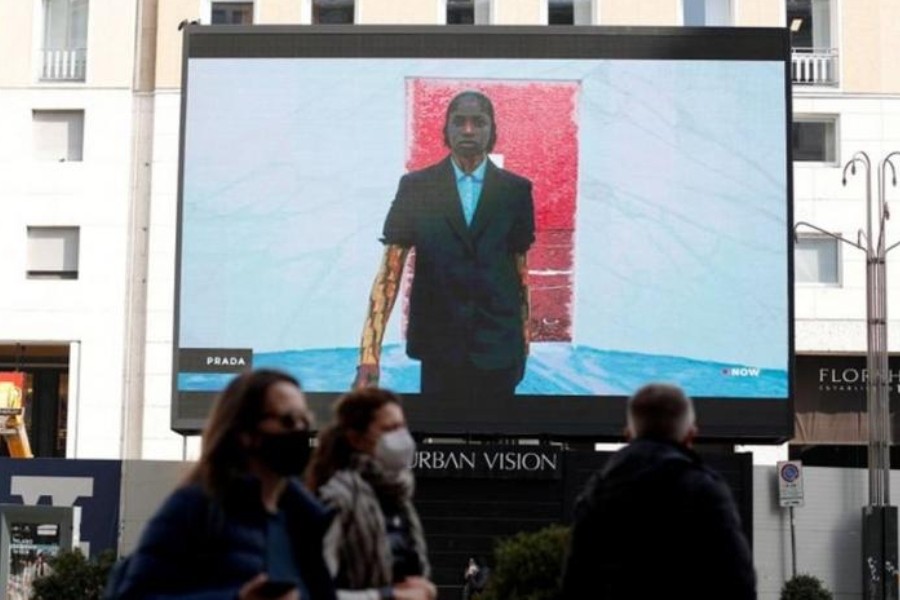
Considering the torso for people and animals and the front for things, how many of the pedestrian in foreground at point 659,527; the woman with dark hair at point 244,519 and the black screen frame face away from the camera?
1

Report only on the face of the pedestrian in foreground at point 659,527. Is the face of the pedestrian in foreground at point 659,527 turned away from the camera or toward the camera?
away from the camera

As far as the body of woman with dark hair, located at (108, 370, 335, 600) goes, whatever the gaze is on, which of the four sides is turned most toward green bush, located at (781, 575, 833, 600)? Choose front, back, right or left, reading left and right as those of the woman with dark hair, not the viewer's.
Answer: left

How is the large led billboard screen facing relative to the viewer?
toward the camera

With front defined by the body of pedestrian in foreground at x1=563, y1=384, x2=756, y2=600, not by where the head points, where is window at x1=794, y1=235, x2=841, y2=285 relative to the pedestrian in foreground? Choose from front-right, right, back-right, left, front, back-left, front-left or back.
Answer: front

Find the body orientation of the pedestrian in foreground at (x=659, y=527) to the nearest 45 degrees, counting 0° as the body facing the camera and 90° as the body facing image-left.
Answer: approximately 180°

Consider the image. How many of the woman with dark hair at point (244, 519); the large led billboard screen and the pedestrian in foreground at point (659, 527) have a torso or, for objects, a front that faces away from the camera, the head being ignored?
1

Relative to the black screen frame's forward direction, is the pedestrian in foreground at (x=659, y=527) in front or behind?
in front

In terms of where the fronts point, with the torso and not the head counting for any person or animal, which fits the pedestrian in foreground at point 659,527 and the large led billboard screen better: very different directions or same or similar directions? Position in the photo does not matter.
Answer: very different directions

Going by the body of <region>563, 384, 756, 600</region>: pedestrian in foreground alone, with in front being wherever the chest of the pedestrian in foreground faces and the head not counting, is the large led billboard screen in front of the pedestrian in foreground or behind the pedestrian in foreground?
in front

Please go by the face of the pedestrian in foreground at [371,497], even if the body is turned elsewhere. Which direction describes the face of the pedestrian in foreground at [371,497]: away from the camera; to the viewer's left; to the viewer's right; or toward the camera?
to the viewer's right

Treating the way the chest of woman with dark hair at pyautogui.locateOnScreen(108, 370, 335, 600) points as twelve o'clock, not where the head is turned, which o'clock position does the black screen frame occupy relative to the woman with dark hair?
The black screen frame is roughly at 8 o'clock from the woman with dark hair.

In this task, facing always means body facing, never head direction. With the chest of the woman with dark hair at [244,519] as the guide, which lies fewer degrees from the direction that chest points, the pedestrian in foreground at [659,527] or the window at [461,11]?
the pedestrian in foreground

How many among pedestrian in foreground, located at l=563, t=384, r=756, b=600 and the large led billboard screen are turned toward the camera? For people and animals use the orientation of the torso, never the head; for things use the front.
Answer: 1

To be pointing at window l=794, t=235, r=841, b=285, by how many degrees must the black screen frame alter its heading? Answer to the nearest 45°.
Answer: approximately 135° to its left

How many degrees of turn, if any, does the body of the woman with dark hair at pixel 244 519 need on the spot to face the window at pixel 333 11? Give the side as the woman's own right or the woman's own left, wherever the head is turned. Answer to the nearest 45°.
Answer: approximately 135° to the woman's own left

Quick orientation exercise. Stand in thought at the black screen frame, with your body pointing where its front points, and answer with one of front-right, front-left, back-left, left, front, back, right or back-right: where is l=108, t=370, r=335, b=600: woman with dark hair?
front

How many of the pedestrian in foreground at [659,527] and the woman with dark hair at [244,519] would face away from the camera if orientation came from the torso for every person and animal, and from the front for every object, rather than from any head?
1
